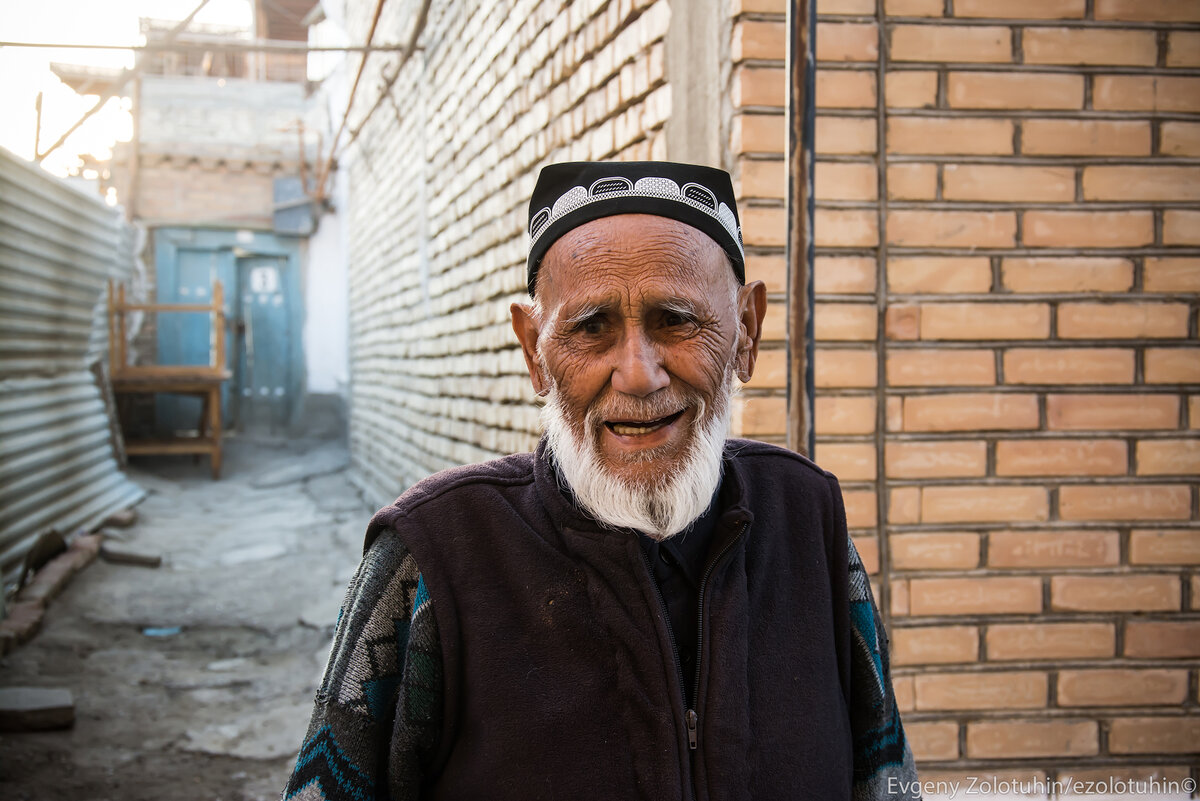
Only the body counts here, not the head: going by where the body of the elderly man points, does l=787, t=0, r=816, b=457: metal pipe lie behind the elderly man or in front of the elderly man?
behind

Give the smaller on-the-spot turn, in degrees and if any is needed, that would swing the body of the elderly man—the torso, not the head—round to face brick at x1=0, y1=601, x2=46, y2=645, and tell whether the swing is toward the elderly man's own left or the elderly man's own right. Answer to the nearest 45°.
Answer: approximately 135° to the elderly man's own right

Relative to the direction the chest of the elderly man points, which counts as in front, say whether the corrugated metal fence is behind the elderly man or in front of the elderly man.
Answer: behind

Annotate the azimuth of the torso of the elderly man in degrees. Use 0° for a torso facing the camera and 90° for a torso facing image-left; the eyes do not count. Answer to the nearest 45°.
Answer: approximately 0°

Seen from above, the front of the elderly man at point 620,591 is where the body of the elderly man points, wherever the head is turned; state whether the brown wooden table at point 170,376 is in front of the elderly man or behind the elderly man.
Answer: behind

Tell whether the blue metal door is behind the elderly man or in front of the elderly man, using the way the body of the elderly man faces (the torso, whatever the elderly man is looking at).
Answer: behind
